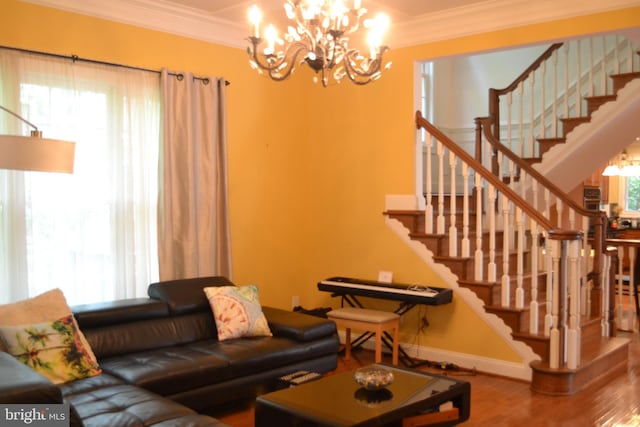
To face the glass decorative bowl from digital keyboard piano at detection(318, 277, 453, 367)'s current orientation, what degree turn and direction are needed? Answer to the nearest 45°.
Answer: approximately 45° to its left

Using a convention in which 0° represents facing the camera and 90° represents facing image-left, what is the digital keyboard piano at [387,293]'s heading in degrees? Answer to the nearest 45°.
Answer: approximately 45°

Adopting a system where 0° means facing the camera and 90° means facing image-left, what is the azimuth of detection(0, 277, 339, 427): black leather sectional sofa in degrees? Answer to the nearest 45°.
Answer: approximately 315°

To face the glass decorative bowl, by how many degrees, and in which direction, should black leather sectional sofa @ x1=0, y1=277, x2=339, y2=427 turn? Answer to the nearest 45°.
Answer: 0° — it already faces it

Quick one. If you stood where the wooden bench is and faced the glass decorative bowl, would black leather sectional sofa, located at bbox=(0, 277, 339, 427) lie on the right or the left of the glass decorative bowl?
right

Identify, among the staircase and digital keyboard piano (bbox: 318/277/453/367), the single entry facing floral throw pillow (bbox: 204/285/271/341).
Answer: the digital keyboard piano
